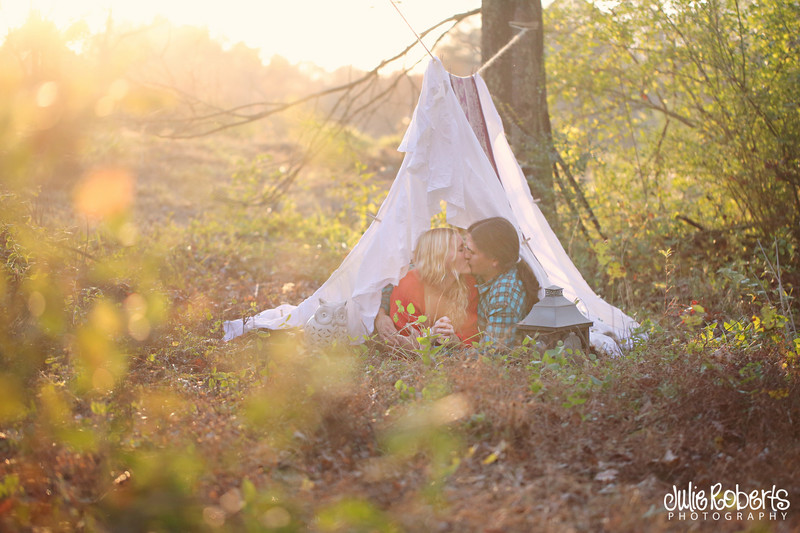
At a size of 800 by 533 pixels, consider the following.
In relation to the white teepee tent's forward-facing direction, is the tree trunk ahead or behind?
behind

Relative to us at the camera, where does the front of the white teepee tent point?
facing the viewer

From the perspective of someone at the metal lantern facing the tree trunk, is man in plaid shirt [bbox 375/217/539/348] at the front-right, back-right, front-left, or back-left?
front-left

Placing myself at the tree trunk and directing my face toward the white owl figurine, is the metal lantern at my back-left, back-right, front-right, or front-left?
front-left
